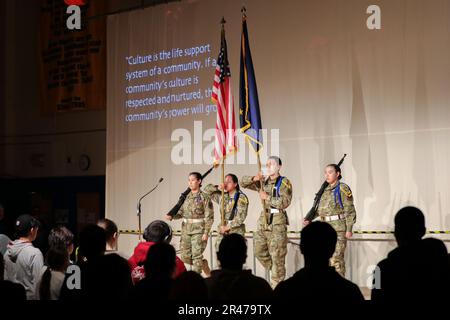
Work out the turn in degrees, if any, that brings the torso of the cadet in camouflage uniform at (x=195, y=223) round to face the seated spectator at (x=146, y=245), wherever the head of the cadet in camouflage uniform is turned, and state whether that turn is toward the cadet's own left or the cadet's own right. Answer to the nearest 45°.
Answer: approximately 45° to the cadet's own left

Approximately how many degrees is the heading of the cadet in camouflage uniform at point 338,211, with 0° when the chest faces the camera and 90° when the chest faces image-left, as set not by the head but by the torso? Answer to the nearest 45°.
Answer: approximately 45°

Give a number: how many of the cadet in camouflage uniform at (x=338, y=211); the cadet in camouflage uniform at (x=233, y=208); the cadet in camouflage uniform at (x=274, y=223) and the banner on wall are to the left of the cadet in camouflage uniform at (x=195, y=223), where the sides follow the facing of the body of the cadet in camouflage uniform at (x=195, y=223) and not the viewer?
3

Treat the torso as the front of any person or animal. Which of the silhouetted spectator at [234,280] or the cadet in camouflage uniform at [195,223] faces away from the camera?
the silhouetted spectator

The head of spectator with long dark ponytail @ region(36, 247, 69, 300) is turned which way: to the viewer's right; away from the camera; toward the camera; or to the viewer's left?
away from the camera

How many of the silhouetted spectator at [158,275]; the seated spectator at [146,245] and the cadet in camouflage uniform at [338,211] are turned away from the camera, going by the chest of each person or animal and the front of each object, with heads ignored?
2

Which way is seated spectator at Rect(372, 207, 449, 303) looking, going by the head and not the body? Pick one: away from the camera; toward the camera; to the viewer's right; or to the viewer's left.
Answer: away from the camera

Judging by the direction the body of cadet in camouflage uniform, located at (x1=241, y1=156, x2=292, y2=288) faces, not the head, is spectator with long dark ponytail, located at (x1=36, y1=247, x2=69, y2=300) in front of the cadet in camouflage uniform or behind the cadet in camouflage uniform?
in front

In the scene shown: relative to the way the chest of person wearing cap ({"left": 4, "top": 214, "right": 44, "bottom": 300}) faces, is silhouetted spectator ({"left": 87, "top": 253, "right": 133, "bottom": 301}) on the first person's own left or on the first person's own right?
on the first person's own right

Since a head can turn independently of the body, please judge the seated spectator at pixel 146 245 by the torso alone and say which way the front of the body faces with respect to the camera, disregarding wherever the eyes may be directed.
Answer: away from the camera

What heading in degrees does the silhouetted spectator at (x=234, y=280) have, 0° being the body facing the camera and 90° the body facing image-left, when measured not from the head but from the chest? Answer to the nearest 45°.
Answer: approximately 180°

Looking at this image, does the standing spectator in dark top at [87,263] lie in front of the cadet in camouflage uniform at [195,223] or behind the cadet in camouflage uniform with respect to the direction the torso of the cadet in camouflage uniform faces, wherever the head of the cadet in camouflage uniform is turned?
in front

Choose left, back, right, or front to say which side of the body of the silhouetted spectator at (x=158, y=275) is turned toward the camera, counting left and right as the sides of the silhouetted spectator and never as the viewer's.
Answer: back

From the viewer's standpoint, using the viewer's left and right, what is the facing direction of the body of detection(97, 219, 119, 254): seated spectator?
facing away from the viewer and to the right of the viewer
